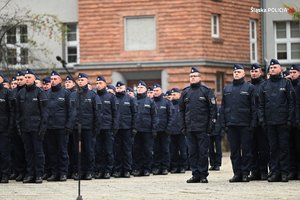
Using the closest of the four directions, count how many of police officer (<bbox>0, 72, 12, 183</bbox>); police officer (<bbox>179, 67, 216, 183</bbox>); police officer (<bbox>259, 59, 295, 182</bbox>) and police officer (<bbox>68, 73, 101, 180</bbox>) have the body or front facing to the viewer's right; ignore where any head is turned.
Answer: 0

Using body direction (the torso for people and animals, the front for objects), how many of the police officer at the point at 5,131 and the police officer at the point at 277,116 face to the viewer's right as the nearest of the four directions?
0

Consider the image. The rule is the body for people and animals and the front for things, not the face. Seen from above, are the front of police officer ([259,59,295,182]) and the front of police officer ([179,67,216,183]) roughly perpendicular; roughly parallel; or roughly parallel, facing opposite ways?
roughly parallel

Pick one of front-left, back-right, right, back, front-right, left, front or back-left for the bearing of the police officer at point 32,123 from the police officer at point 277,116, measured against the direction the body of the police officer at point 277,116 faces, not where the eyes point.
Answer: front-right

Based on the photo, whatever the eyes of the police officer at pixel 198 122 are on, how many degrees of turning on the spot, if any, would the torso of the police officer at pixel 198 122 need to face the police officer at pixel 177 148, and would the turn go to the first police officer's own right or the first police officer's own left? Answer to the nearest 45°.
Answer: approximately 135° to the first police officer's own right

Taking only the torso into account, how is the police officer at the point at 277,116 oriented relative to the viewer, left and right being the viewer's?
facing the viewer and to the left of the viewer

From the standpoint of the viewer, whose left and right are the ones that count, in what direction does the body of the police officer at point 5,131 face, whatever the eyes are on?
facing the viewer

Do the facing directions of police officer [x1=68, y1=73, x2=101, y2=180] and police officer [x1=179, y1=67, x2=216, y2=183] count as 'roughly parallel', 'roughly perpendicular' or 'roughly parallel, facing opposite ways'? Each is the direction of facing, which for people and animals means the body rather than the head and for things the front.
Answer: roughly parallel

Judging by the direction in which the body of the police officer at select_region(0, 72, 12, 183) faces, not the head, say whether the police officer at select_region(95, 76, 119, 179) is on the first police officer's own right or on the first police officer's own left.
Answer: on the first police officer's own left

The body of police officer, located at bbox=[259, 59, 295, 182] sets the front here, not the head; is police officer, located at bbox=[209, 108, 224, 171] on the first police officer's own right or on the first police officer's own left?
on the first police officer's own right

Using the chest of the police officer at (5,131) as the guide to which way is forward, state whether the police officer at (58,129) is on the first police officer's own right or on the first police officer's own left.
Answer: on the first police officer's own left
